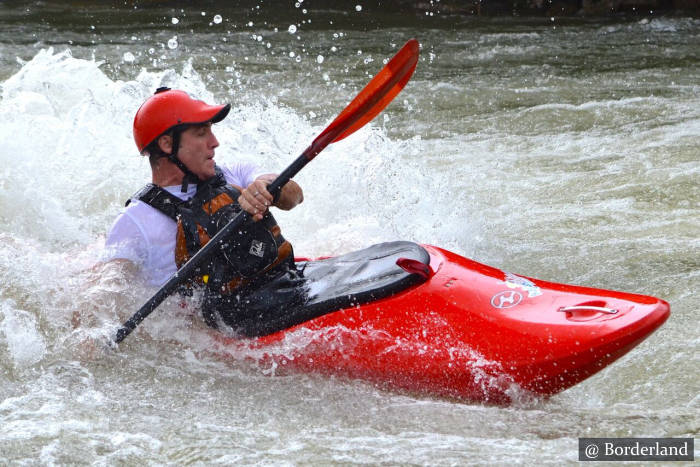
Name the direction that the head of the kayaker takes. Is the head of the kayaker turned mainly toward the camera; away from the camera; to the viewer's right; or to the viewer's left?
to the viewer's right

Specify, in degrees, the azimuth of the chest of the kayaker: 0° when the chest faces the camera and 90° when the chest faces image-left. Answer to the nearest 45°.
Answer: approximately 315°
